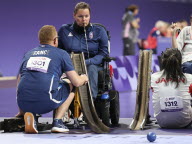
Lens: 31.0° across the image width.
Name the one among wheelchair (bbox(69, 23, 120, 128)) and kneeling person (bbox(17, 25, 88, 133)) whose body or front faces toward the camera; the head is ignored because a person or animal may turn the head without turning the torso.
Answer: the wheelchair

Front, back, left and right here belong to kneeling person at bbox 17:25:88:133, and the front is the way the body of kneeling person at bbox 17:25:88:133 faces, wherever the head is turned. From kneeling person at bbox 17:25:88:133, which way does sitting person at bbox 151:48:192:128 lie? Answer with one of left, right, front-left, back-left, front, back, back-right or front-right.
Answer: front-right

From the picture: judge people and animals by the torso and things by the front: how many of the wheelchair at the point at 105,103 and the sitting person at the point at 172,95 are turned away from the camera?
1

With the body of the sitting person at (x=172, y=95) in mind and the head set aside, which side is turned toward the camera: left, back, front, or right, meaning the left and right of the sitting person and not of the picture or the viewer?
back

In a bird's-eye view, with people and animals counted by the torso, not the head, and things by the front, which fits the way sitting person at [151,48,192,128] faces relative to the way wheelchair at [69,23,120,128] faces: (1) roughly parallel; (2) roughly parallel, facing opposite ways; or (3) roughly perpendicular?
roughly parallel, facing opposite ways

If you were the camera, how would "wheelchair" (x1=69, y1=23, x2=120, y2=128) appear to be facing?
facing the viewer

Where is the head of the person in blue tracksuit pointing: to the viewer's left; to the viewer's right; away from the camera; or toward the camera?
toward the camera

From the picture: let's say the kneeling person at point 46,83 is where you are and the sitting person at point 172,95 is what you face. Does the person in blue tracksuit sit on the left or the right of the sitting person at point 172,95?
left

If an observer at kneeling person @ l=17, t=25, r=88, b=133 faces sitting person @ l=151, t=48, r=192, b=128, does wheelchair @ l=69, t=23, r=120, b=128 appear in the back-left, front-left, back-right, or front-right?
front-left

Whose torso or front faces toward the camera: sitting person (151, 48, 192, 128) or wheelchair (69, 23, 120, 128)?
the wheelchair

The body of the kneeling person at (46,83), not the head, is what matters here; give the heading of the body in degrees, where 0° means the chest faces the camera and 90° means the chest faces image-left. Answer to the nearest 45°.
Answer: approximately 225°

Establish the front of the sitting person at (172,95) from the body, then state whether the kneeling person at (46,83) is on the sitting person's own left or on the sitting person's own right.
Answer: on the sitting person's own left

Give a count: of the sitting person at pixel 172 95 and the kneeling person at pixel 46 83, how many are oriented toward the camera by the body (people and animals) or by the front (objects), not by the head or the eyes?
0

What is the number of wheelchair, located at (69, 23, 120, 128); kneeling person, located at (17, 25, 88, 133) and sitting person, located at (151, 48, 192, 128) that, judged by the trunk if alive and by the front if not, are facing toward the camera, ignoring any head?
1
